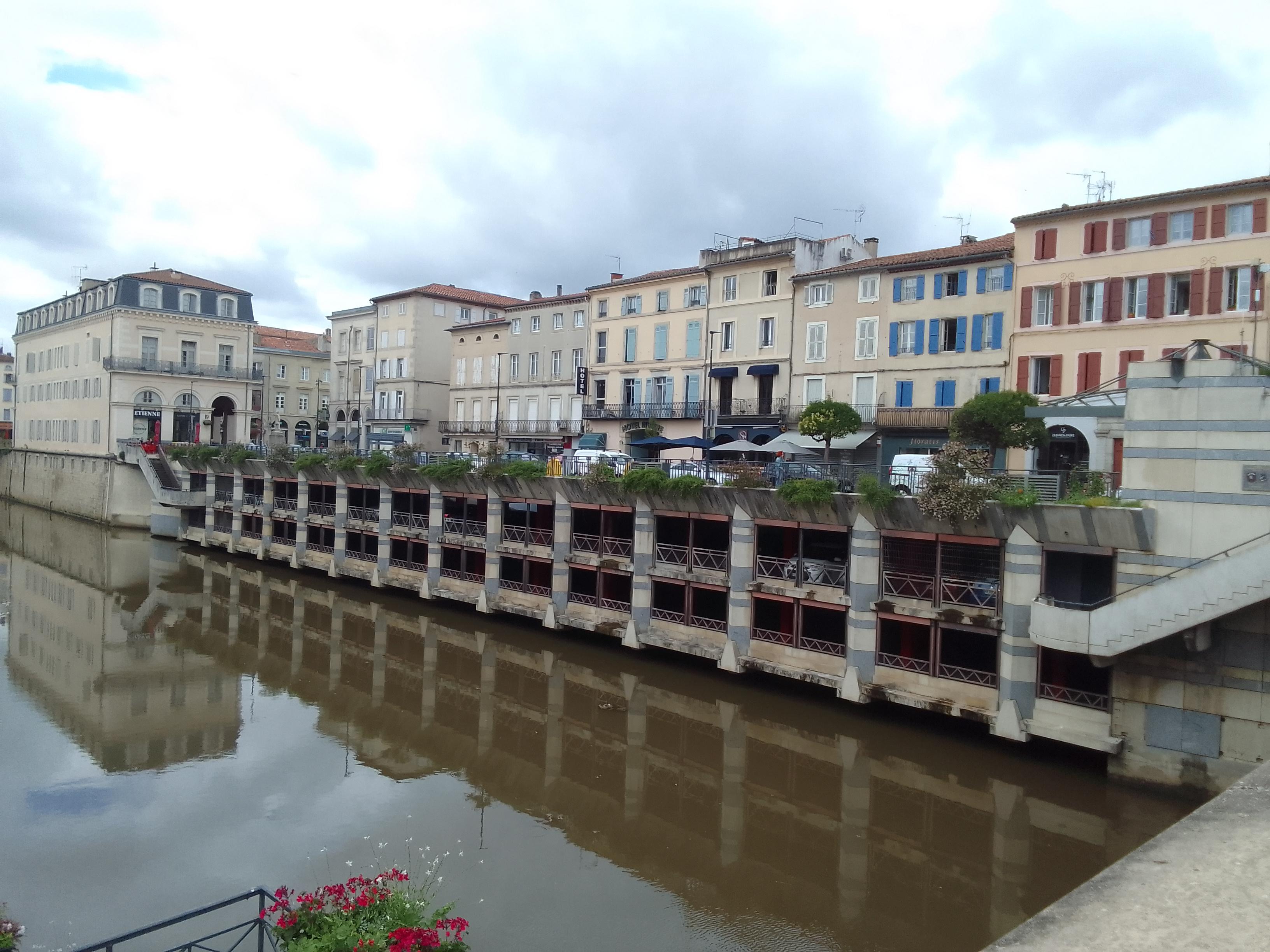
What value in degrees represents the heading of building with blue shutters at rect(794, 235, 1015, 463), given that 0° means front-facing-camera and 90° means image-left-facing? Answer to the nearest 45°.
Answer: approximately 45°

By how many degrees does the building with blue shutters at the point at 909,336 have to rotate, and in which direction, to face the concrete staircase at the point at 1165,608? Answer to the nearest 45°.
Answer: approximately 45° to its left

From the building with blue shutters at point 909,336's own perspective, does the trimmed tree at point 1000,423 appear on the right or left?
on its left

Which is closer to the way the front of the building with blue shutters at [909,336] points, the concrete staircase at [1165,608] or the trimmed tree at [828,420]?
the trimmed tree

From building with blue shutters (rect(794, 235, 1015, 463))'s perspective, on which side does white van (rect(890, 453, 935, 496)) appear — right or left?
on its left
